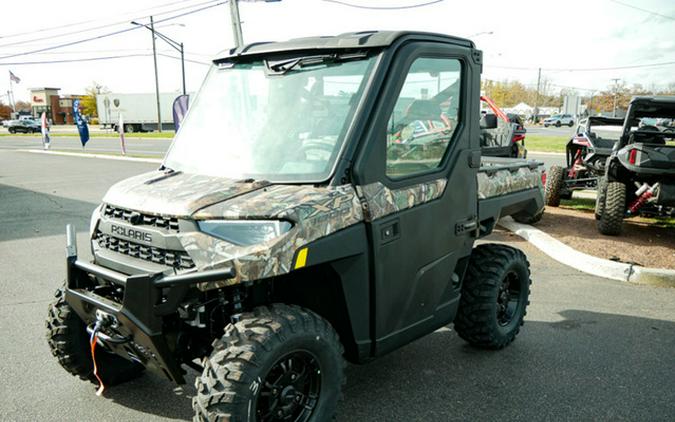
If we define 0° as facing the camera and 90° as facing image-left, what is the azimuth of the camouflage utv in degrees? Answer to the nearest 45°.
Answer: approximately 45°

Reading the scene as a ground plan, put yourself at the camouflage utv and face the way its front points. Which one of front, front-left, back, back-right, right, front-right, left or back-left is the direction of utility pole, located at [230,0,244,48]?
back-right

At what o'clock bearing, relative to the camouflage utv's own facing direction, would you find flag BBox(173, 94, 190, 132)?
The flag is roughly at 4 o'clock from the camouflage utv.
